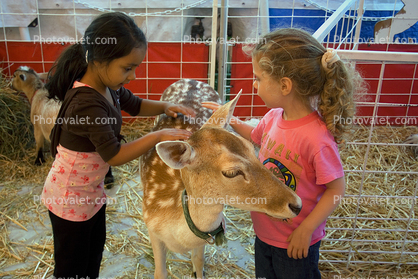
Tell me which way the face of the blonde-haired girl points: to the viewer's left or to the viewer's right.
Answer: to the viewer's left

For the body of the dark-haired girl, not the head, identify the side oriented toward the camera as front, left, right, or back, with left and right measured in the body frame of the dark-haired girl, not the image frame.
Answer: right

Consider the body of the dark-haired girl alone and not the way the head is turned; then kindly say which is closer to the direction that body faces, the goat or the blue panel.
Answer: the blue panel

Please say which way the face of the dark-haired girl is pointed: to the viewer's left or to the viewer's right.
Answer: to the viewer's right

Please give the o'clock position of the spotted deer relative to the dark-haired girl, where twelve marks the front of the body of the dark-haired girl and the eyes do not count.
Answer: The spotted deer is roughly at 1 o'clock from the dark-haired girl.

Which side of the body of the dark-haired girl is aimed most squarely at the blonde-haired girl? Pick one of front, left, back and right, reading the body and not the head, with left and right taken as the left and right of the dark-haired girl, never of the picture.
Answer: front

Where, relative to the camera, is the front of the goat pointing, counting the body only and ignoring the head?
to the viewer's left

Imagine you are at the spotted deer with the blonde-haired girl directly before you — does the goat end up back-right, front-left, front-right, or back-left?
back-left

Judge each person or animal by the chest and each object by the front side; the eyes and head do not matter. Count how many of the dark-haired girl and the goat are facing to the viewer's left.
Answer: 1

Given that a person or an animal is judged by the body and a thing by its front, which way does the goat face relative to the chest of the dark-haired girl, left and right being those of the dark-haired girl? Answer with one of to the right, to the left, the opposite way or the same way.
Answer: the opposite way

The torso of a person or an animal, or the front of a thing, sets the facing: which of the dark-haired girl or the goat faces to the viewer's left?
the goat

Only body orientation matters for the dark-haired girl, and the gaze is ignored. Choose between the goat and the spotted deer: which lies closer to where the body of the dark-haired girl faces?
the spotted deer
